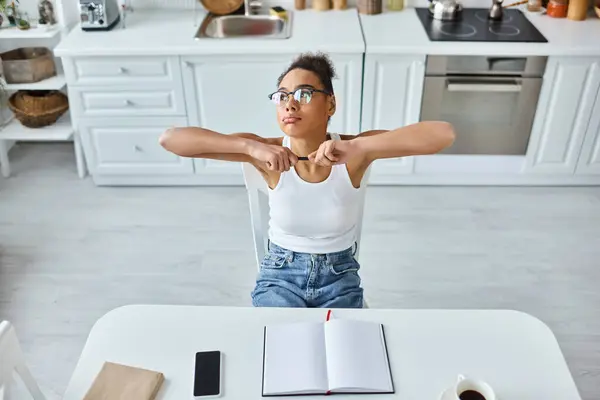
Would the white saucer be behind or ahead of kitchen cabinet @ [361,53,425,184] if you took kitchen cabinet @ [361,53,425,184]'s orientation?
ahead

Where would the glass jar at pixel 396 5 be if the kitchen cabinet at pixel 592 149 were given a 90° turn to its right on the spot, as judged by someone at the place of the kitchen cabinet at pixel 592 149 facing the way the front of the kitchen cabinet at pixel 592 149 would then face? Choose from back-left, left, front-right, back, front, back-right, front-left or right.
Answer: front

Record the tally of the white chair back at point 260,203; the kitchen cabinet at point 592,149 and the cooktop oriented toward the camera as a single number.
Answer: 3

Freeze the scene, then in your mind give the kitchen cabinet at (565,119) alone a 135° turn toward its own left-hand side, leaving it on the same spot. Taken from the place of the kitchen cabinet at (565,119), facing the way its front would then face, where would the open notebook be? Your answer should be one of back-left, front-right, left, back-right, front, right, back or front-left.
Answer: back-right

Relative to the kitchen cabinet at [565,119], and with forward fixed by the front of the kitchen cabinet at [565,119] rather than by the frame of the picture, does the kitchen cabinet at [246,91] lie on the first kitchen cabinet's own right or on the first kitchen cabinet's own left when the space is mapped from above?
on the first kitchen cabinet's own right

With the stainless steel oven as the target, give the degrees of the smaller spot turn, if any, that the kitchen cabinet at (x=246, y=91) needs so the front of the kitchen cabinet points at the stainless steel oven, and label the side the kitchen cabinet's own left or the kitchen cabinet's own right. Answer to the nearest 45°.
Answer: approximately 90° to the kitchen cabinet's own left

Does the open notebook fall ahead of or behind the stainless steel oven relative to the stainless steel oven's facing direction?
ahead

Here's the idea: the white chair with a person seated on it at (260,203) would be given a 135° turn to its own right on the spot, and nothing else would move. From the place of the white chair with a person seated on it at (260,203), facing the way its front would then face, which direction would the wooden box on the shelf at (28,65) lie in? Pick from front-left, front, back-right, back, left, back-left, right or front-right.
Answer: front

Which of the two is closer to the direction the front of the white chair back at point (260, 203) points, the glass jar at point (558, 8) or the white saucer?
the white saucer

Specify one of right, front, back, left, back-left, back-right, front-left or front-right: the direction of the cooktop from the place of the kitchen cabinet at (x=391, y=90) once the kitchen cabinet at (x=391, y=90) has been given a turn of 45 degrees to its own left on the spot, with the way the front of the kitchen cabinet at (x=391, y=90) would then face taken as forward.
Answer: left

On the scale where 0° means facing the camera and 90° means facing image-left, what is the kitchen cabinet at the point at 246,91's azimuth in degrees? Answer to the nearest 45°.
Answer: approximately 0°

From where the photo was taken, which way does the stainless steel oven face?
toward the camera

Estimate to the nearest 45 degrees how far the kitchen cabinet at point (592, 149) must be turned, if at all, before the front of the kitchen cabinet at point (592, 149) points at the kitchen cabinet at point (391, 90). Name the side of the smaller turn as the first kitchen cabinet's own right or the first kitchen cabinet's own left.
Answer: approximately 45° to the first kitchen cabinet's own right

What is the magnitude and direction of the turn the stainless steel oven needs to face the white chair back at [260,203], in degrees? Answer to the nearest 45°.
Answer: approximately 45° to its right

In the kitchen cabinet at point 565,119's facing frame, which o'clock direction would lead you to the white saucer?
The white saucer is roughly at 12 o'clock from the kitchen cabinet.

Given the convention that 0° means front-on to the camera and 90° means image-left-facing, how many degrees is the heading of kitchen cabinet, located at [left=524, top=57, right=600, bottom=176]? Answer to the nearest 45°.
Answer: approximately 0°
